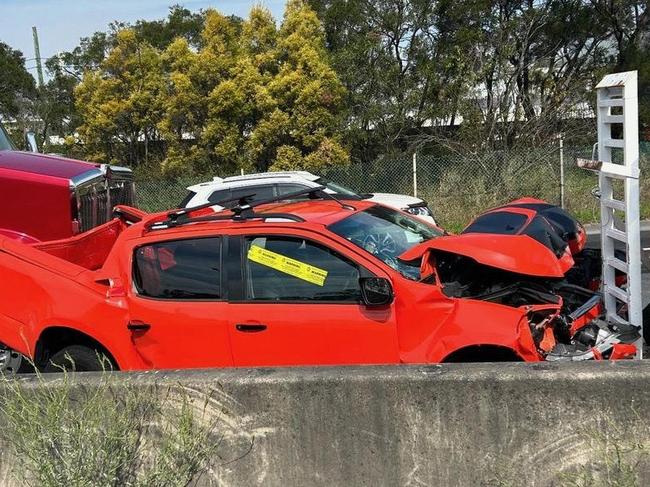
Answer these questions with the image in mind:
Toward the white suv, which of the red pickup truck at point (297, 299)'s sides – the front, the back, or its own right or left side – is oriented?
left

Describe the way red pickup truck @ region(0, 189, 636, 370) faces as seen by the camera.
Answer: facing to the right of the viewer

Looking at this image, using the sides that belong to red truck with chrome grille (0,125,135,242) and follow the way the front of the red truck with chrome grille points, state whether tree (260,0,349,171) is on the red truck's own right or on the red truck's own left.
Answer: on the red truck's own left

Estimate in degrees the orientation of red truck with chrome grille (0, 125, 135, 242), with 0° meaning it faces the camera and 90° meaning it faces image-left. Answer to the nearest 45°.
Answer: approximately 315°

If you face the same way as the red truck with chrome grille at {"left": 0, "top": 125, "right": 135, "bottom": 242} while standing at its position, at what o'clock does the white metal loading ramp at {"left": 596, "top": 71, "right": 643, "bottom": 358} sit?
The white metal loading ramp is roughly at 12 o'clock from the red truck with chrome grille.

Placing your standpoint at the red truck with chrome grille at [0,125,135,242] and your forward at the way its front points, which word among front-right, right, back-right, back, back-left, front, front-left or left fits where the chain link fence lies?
left

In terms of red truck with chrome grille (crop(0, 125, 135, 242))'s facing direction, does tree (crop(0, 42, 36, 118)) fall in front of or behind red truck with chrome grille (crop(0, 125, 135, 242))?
behind

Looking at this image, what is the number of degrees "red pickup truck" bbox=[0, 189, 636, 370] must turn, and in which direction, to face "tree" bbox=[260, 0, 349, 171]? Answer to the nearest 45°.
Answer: approximately 90° to its left

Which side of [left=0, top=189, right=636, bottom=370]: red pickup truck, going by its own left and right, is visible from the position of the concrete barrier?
right

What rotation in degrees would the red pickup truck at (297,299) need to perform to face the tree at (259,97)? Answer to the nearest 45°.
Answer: approximately 90° to its left
